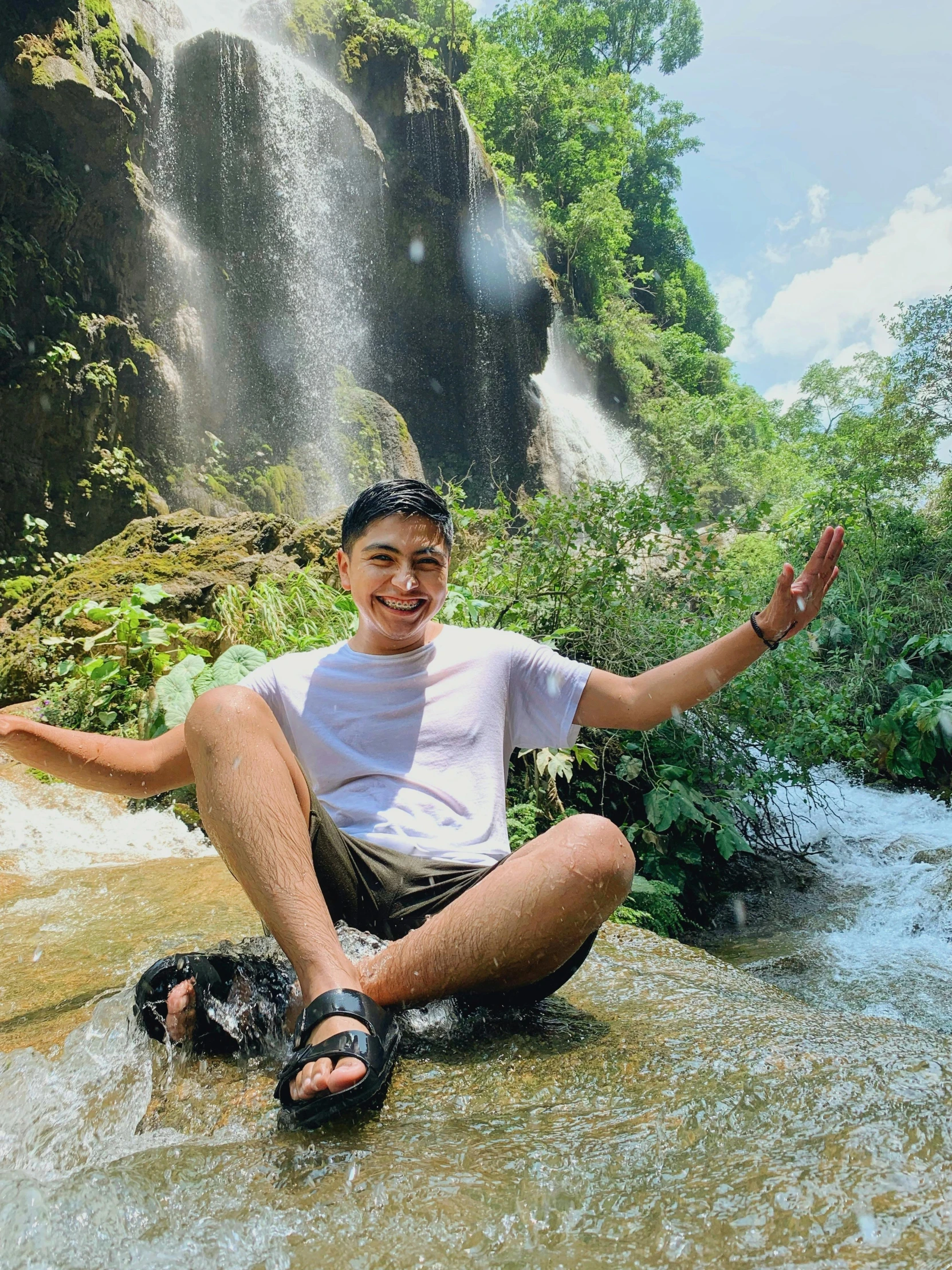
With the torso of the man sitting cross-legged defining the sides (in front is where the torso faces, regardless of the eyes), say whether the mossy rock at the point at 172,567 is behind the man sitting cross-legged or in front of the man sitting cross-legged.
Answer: behind

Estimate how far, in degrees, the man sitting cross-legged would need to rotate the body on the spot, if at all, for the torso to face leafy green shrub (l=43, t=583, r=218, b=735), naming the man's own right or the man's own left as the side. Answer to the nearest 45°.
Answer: approximately 135° to the man's own right

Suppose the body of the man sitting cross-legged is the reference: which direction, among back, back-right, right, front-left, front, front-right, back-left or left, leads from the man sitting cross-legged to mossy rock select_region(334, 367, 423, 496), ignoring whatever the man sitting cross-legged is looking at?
back

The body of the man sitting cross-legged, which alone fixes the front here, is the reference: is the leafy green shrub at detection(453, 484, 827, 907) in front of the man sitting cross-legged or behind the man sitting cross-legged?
behind

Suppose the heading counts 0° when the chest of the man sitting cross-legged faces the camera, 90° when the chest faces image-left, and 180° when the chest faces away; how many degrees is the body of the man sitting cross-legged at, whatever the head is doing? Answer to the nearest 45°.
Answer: approximately 0°

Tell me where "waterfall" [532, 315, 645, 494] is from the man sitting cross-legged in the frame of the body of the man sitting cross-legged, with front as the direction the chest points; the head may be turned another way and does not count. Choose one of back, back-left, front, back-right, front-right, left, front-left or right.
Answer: back

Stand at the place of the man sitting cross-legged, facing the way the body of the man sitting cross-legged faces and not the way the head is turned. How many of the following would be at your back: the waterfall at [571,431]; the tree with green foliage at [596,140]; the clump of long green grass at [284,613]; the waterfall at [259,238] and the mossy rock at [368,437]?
5

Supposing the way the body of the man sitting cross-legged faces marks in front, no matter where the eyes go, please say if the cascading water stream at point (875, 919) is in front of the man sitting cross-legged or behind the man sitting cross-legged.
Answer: behind

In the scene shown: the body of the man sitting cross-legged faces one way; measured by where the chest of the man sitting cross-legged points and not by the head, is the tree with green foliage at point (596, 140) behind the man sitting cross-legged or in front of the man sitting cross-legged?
behind
